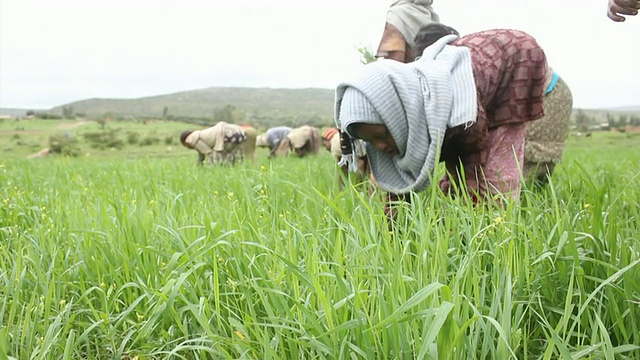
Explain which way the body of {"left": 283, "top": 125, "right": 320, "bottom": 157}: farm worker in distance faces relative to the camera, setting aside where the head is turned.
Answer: to the viewer's left

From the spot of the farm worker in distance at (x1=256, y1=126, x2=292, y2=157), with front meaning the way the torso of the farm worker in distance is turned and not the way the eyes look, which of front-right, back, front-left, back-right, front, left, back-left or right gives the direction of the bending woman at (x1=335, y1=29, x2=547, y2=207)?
left

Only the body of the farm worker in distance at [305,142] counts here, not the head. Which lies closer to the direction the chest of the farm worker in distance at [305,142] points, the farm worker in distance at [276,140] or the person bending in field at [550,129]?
the farm worker in distance

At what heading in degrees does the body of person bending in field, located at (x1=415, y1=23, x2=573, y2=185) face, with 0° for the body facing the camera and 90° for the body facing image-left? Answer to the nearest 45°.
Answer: approximately 90°

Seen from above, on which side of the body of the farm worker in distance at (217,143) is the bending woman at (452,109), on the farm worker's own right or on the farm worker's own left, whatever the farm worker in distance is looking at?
on the farm worker's own left

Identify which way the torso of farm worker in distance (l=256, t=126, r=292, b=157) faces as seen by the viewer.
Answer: to the viewer's left

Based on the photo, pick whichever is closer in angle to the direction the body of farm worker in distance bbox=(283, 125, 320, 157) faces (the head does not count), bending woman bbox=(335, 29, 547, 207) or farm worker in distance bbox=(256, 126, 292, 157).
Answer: the farm worker in distance

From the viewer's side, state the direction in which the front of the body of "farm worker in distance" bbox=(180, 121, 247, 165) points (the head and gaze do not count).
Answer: to the viewer's left
